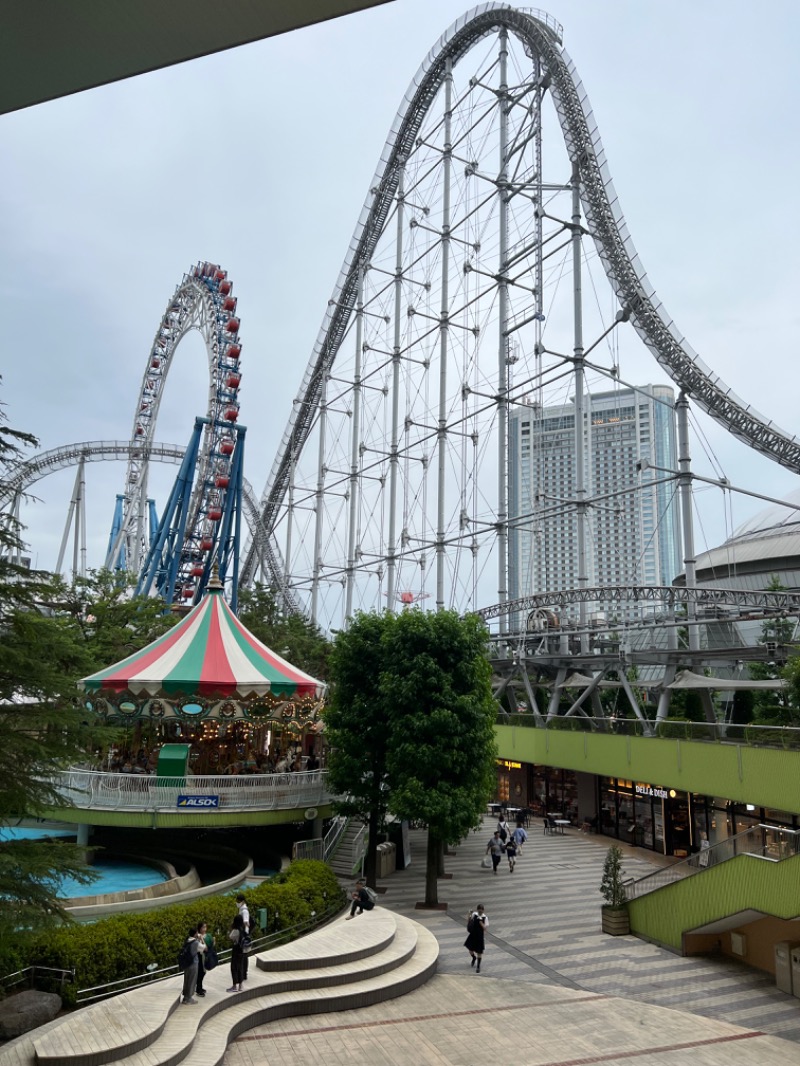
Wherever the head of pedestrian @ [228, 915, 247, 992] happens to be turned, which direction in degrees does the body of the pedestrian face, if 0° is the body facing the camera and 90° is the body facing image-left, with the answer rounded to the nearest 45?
approximately 90°

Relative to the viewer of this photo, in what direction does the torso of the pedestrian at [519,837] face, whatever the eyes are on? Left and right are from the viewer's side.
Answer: facing away from the viewer

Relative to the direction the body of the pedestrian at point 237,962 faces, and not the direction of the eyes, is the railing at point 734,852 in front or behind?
behind

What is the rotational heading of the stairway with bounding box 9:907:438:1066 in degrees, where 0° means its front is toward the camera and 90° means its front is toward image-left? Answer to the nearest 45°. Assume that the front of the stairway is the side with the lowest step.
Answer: approximately 315°

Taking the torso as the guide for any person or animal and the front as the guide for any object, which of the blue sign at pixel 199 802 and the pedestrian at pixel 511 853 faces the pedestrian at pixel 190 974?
the blue sign

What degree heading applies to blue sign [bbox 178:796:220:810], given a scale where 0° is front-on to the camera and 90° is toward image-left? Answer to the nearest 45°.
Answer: approximately 0°

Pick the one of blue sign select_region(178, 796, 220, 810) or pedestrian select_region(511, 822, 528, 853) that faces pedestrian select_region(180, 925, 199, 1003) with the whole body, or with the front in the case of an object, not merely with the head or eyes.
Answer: the blue sign
